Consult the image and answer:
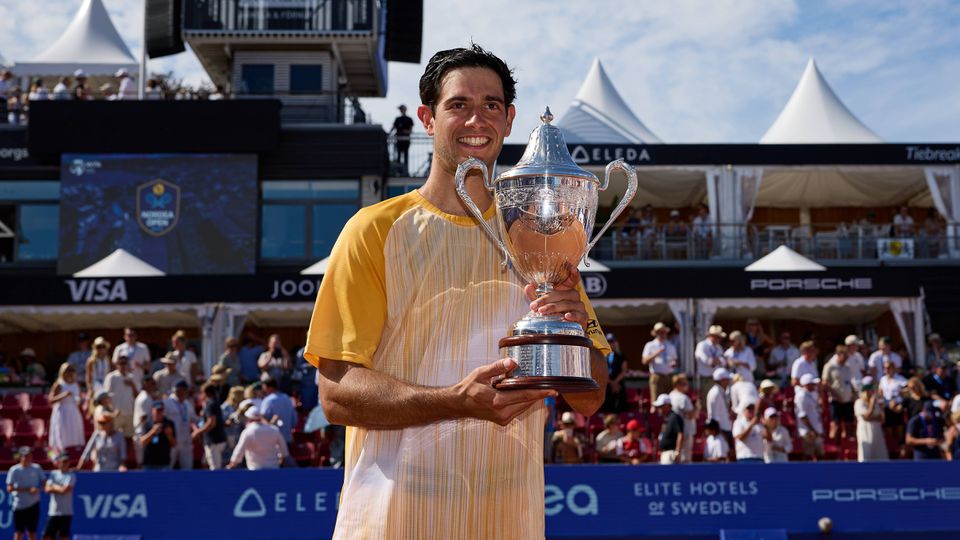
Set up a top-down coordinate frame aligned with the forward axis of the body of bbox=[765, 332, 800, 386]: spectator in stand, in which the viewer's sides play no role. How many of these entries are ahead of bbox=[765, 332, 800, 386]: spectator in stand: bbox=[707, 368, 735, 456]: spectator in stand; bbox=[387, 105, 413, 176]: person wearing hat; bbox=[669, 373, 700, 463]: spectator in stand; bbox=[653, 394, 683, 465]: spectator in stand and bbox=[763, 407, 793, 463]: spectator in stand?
4

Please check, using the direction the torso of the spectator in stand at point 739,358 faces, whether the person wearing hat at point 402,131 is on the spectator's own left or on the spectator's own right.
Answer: on the spectator's own right

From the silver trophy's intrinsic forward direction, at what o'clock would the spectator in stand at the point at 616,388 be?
The spectator in stand is roughly at 6 o'clock from the silver trophy.

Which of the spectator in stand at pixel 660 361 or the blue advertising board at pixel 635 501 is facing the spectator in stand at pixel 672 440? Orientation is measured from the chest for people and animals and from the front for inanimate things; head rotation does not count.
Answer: the spectator in stand at pixel 660 361

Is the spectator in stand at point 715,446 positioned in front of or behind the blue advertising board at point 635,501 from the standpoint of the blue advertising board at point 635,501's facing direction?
behind

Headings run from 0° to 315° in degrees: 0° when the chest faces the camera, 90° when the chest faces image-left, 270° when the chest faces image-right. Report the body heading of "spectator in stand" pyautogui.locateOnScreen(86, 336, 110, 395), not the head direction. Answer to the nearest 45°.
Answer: approximately 0°

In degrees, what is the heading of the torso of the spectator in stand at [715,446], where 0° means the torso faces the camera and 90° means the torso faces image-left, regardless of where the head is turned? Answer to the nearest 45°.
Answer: approximately 45°

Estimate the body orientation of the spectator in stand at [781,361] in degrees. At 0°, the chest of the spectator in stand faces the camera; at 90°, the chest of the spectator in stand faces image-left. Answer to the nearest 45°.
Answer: approximately 0°
